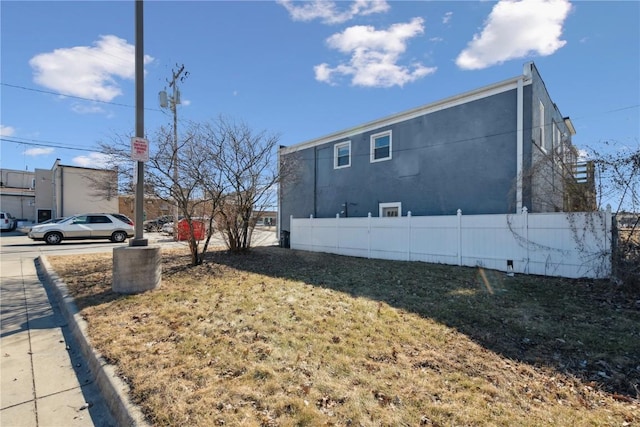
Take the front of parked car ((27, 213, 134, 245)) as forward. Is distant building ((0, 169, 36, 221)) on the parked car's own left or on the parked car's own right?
on the parked car's own right

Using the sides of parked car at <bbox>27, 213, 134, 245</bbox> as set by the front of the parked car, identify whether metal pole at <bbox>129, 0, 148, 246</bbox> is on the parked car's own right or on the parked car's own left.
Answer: on the parked car's own left

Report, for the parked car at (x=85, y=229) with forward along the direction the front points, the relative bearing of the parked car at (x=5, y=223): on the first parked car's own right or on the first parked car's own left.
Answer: on the first parked car's own right

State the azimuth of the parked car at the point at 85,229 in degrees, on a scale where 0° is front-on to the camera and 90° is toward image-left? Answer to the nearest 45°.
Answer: approximately 90°

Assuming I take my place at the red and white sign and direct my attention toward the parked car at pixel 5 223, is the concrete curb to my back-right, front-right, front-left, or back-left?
back-left

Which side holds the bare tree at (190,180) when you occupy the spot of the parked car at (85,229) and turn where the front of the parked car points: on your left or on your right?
on your left

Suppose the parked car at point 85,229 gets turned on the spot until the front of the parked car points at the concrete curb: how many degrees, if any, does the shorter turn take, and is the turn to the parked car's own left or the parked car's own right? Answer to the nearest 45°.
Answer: approximately 90° to the parked car's own left

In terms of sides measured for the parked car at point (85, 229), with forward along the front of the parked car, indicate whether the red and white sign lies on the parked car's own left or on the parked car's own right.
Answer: on the parked car's own left

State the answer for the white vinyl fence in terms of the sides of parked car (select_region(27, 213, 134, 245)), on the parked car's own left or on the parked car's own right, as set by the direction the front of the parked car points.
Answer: on the parked car's own left
